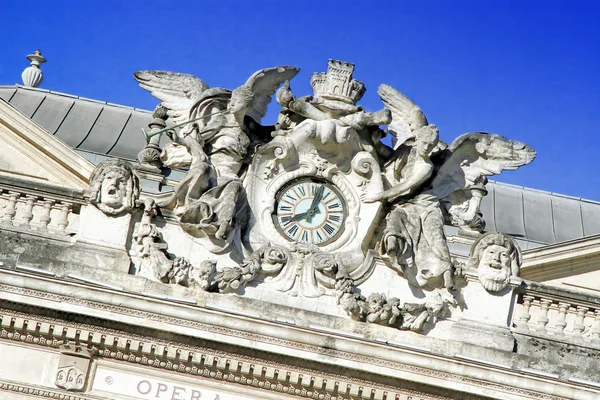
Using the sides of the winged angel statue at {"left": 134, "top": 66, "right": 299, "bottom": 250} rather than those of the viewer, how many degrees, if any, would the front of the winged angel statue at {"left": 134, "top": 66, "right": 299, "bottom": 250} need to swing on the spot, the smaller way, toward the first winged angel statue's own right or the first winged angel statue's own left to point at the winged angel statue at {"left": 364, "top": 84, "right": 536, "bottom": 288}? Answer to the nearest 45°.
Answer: approximately 135° to the first winged angel statue's own left

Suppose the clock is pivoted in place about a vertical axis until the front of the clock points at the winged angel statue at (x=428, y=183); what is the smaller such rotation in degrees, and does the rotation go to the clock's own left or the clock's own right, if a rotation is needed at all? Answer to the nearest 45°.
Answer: approximately 90° to the clock's own left

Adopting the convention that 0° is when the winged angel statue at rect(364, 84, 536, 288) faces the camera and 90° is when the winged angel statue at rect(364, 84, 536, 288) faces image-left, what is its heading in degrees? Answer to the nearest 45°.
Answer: approximately 45°

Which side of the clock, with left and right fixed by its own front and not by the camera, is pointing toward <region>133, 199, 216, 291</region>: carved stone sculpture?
right
